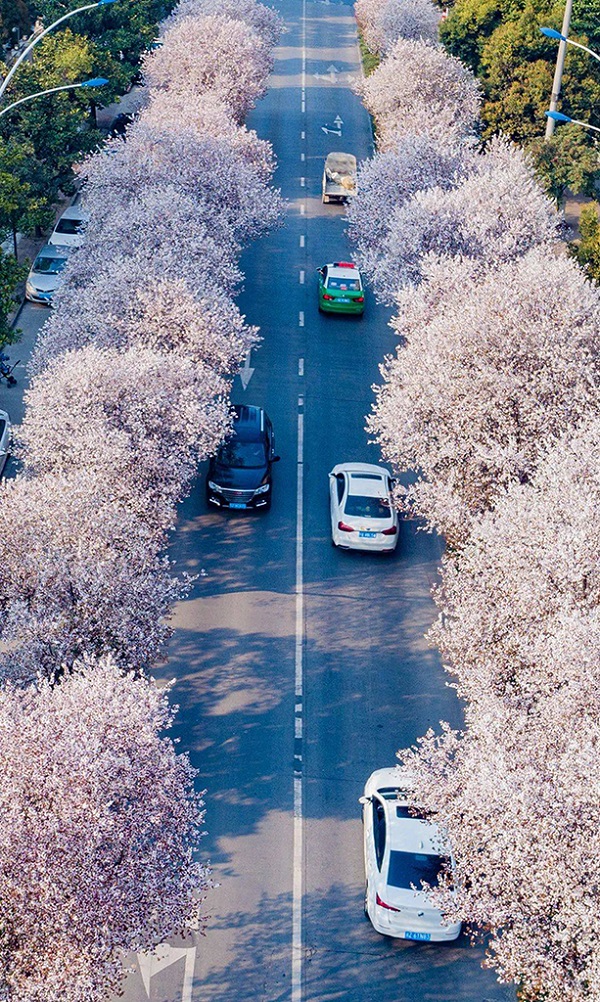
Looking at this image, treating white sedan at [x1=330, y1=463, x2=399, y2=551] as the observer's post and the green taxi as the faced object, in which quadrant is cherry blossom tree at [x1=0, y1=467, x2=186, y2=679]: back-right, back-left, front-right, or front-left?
back-left

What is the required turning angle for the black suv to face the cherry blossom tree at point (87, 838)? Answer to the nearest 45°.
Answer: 0° — it already faces it

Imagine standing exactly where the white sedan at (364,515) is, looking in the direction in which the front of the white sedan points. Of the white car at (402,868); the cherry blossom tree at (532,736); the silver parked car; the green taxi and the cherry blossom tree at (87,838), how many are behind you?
3

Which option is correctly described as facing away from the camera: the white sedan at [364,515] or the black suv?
the white sedan

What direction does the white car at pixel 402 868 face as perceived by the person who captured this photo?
facing away from the viewer

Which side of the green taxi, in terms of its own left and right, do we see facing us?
back

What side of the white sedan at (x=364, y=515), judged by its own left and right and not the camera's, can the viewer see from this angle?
back

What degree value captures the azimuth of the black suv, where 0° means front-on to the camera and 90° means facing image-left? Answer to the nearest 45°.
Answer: approximately 0°
